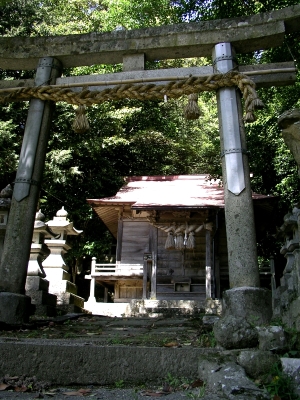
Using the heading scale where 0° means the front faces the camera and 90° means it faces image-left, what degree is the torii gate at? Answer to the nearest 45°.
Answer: approximately 0°

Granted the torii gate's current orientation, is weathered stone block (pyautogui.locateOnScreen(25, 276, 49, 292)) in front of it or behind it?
behind

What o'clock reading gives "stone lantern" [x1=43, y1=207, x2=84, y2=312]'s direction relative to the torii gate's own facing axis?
The stone lantern is roughly at 5 o'clock from the torii gate.

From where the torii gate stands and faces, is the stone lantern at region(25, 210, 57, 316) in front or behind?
behind
